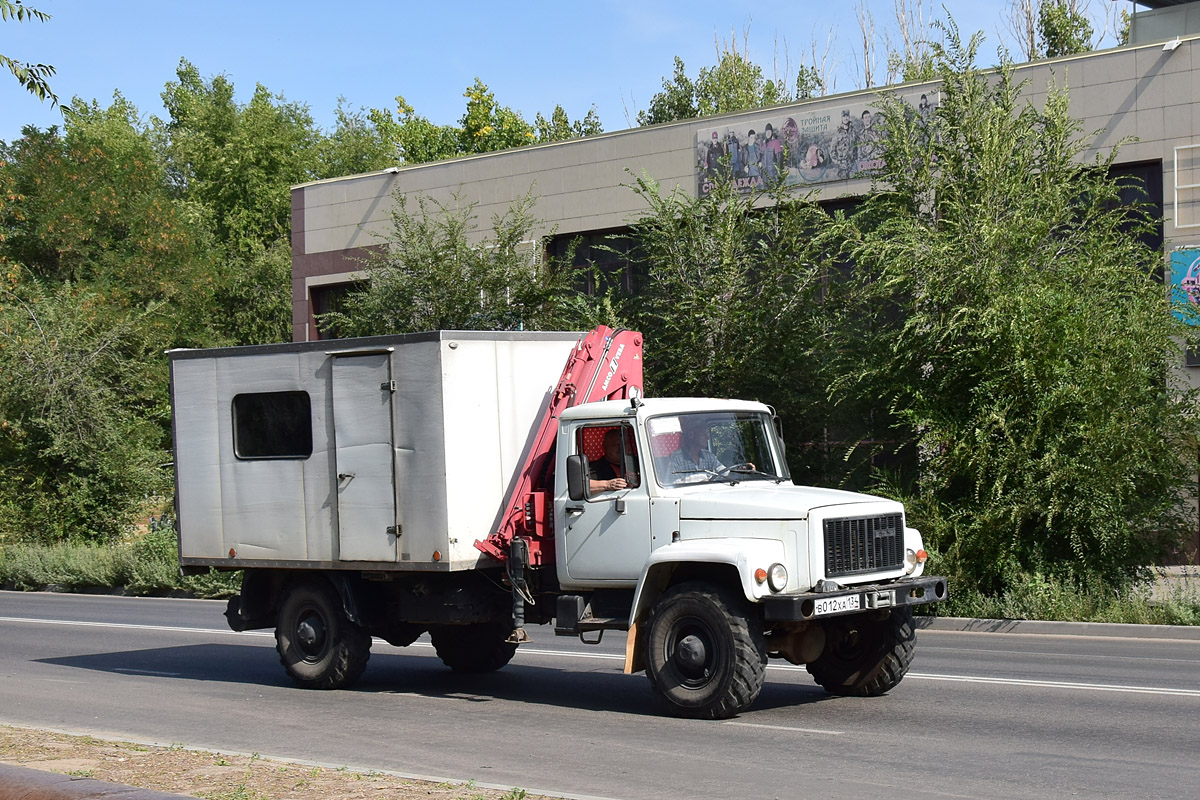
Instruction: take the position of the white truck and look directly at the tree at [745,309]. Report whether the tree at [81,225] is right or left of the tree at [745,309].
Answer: left

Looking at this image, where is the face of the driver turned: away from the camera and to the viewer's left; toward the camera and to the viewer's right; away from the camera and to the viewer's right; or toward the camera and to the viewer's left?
toward the camera and to the viewer's right

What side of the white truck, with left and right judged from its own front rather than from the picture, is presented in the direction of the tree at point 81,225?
back

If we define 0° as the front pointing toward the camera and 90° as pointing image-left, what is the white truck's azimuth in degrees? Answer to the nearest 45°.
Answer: approximately 315°

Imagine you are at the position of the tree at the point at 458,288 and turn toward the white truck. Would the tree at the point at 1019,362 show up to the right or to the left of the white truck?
left

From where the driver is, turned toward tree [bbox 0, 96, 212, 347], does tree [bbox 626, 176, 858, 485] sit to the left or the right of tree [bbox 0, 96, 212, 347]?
right

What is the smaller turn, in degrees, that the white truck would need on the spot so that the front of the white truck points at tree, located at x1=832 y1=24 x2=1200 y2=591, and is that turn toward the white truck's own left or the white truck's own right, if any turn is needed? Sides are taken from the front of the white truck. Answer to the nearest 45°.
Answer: approximately 90° to the white truck's own left

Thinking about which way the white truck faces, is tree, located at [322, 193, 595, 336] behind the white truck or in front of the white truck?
behind

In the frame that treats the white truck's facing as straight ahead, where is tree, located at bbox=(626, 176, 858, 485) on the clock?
The tree is roughly at 8 o'clock from the white truck.

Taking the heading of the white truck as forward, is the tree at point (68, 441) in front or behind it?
behind
